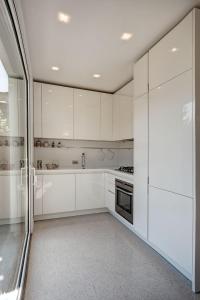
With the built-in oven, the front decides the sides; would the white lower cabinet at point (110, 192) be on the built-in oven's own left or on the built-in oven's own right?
on the built-in oven's own right

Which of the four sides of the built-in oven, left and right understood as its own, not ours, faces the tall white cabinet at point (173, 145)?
left

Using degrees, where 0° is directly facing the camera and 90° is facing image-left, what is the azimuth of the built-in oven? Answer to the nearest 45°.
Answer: approximately 45°

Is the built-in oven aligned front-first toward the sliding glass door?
yes

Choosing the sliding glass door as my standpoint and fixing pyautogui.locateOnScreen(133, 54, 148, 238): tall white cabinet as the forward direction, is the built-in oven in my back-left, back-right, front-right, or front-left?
front-left
